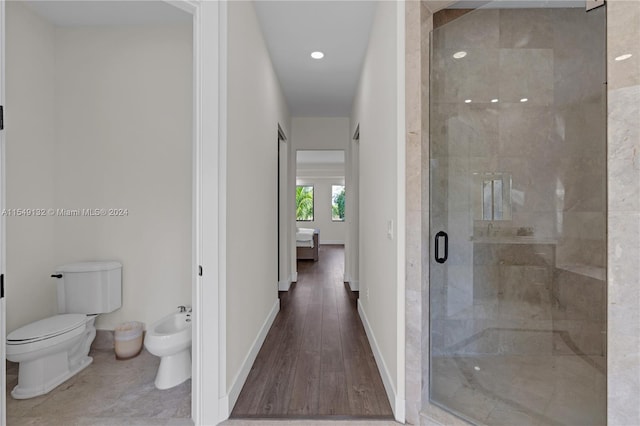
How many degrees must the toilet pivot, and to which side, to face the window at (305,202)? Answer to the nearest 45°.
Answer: approximately 180°

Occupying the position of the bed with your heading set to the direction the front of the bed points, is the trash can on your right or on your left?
on your right

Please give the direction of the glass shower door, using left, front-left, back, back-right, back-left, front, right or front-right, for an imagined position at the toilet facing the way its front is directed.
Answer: left

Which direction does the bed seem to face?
to the viewer's right

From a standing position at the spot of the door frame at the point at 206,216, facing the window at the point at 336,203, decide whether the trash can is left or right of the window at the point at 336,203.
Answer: left

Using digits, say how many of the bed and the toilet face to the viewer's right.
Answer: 1

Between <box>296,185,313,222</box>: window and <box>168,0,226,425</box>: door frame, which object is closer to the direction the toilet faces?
the door frame

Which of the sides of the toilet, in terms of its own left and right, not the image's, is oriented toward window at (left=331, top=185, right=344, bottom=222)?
back

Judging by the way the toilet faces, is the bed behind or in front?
behind
